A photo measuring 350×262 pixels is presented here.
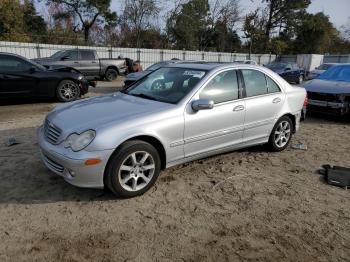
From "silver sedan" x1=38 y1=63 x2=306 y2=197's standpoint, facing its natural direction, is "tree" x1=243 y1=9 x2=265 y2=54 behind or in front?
behind

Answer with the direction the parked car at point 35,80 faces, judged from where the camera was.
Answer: facing to the right of the viewer

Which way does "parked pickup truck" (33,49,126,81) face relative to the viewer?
to the viewer's left

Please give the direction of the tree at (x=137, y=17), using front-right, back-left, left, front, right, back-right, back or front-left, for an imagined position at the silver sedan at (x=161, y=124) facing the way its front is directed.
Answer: back-right

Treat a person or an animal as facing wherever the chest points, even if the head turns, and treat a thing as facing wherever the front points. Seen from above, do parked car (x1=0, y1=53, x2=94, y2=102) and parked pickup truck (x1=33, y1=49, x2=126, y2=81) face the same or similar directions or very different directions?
very different directions

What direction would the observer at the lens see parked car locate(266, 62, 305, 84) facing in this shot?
facing the viewer and to the left of the viewer

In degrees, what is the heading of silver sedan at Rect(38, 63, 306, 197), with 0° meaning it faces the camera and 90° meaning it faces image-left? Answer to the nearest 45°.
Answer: approximately 45°

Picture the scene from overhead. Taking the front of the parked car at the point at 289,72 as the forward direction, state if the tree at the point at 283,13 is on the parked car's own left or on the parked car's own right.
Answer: on the parked car's own right

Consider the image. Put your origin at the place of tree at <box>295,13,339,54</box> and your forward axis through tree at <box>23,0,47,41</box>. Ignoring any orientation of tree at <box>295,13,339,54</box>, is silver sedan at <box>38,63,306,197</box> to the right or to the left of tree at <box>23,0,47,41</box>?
left

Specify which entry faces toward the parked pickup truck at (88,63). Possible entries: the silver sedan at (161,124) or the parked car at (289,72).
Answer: the parked car at (289,72)

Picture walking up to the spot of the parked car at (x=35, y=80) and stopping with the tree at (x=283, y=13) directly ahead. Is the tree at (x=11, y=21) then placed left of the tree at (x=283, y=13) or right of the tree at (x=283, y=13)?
left

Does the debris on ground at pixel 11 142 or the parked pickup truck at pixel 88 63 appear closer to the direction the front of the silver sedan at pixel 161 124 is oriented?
the debris on ground

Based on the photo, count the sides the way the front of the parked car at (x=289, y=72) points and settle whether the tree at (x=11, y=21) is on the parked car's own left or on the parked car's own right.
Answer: on the parked car's own right
